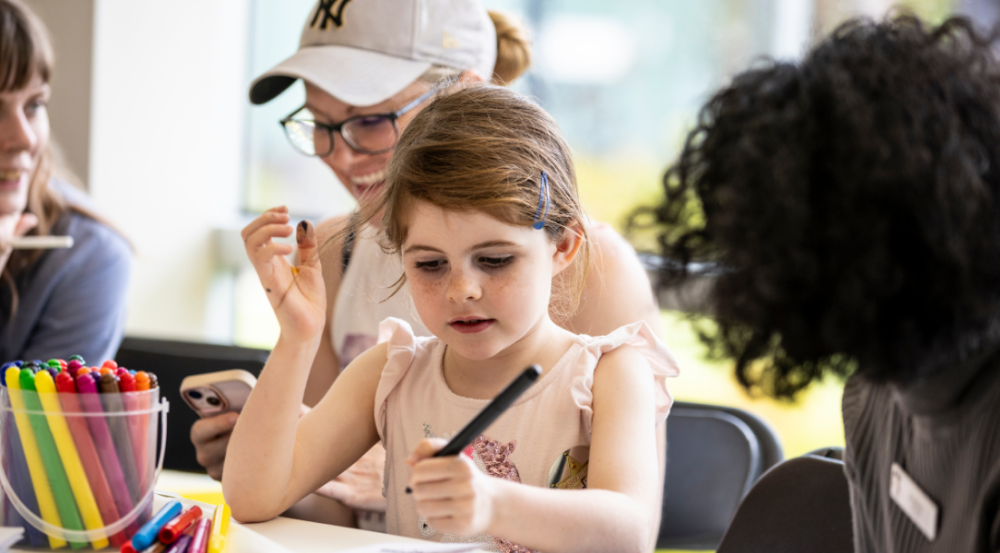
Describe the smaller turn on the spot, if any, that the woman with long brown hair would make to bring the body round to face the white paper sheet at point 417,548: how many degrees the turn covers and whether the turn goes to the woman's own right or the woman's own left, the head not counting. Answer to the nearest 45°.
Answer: approximately 45° to the woman's own left

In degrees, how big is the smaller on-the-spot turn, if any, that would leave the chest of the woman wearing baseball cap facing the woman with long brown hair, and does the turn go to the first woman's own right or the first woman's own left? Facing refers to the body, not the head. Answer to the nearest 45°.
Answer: approximately 90° to the first woman's own right

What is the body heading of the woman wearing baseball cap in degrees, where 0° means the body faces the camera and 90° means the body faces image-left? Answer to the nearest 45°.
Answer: approximately 45°

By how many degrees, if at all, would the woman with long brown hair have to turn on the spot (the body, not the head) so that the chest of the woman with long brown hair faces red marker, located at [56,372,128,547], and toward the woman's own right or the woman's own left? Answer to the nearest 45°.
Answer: approximately 45° to the woman's own left

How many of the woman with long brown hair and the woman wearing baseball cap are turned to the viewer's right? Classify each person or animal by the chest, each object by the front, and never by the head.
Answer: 0
